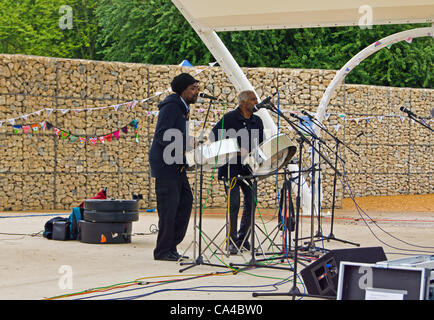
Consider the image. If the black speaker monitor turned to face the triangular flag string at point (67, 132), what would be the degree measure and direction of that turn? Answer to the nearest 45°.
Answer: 0° — it already faces it

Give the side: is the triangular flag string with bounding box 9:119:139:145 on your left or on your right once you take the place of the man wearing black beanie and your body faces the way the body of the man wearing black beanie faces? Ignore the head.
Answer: on your left

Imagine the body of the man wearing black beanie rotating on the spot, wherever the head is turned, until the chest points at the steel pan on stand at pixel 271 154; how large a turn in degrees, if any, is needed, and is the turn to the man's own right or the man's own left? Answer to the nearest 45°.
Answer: approximately 45° to the man's own right

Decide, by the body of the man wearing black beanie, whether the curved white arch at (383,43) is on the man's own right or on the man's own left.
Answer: on the man's own left

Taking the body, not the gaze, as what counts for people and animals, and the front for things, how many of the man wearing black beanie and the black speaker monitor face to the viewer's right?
1

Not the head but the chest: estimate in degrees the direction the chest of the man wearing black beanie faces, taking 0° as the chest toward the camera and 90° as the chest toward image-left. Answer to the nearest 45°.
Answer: approximately 270°

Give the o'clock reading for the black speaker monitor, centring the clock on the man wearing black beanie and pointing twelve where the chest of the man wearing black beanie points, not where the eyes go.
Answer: The black speaker monitor is roughly at 2 o'clock from the man wearing black beanie.

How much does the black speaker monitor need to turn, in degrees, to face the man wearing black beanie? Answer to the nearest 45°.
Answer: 0° — it already faces them

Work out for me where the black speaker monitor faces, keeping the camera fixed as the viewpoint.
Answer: facing away from the viewer and to the left of the viewer
